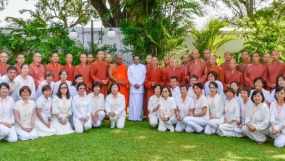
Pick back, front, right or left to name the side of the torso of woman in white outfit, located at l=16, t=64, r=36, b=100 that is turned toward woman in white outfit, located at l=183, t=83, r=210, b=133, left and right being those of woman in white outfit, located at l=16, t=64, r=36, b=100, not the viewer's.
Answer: left

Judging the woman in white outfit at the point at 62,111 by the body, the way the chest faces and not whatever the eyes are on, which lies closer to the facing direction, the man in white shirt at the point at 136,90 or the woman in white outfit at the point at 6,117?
the woman in white outfit

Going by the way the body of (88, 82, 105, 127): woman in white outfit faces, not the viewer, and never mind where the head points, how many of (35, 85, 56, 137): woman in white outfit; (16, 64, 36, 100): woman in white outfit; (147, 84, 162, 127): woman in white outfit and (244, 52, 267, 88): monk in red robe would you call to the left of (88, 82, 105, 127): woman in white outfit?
2

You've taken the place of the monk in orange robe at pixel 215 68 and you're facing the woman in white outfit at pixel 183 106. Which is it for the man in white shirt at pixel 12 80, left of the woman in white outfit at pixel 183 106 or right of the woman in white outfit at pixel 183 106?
right

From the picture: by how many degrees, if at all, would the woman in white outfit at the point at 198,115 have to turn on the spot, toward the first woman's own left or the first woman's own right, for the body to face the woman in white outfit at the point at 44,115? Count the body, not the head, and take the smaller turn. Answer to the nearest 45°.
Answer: approximately 45° to the first woman's own right

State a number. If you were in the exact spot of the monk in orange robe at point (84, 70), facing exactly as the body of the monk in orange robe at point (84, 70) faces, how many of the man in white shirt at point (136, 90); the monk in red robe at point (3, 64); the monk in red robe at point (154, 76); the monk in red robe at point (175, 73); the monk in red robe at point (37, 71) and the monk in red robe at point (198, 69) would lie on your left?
4

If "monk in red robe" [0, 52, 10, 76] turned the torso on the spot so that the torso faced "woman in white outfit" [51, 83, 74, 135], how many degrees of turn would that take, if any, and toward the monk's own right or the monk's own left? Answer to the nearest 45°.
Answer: approximately 45° to the monk's own left

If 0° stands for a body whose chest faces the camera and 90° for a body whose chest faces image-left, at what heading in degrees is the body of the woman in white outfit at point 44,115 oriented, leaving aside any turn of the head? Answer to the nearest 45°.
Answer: approximately 315°

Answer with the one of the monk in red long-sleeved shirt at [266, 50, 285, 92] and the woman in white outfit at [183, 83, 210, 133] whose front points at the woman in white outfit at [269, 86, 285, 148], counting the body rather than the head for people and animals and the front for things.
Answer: the monk in red long-sleeved shirt
